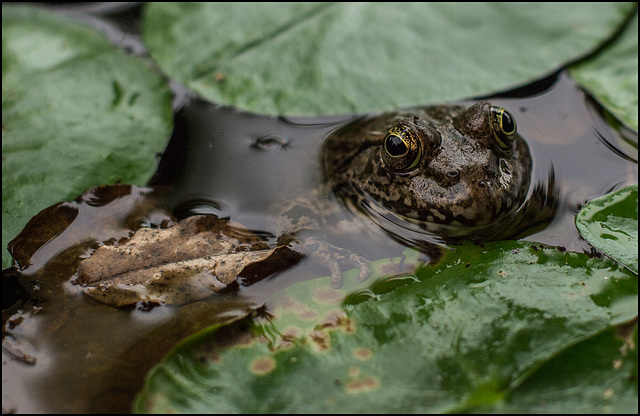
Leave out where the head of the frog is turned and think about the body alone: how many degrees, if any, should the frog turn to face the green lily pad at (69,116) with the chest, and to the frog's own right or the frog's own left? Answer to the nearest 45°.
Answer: approximately 135° to the frog's own right

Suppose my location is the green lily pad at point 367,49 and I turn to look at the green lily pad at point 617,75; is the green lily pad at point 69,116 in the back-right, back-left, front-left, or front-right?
back-right

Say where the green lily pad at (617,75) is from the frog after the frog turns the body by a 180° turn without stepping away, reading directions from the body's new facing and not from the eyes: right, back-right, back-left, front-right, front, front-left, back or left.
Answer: right

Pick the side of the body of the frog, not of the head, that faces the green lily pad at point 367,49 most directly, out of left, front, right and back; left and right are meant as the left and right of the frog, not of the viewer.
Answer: back

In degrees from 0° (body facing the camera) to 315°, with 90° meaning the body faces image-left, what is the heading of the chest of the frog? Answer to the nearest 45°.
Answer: approximately 315°
